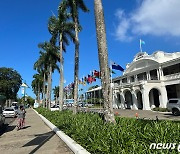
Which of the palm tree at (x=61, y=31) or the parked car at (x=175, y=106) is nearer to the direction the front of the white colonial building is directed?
the palm tree

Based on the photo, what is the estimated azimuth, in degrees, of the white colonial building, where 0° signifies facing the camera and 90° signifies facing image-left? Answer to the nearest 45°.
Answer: approximately 45°

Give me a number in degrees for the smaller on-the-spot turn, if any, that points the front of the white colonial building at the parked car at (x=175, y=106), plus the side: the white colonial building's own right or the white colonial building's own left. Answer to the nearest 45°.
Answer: approximately 45° to the white colonial building's own left

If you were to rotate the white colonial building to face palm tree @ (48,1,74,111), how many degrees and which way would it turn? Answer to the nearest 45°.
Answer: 0° — it already faces it
